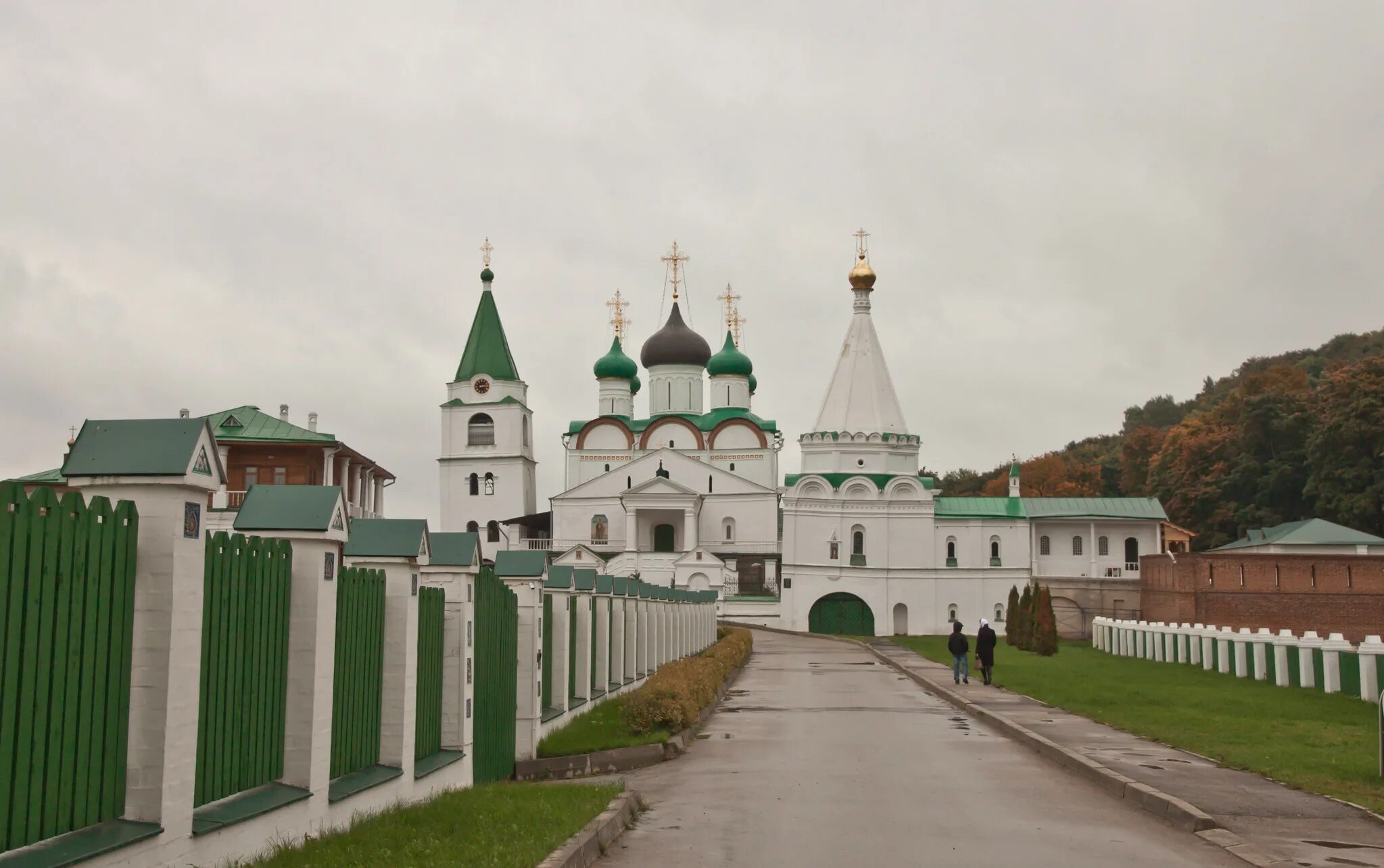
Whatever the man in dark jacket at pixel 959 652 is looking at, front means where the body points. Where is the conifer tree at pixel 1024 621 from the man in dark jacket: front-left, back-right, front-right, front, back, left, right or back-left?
front

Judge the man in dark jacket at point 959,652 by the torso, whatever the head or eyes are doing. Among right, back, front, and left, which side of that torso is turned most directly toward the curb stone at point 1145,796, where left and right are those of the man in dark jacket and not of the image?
back

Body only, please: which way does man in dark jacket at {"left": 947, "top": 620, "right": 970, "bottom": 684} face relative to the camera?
away from the camera

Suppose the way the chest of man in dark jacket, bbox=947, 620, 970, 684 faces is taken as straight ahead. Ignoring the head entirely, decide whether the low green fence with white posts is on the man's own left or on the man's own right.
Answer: on the man's own right

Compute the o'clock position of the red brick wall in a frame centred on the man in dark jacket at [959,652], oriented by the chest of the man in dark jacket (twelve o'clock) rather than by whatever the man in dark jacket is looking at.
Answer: The red brick wall is roughly at 1 o'clock from the man in dark jacket.

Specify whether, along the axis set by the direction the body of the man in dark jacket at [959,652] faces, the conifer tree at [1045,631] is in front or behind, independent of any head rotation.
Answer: in front

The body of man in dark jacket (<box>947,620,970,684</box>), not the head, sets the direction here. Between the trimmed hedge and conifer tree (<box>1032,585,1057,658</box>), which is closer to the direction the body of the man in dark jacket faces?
the conifer tree

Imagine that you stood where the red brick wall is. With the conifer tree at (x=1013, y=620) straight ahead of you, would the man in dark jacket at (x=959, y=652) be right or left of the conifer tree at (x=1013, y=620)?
left

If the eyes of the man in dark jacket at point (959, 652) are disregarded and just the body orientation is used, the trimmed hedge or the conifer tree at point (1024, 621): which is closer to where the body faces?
the conifer tree

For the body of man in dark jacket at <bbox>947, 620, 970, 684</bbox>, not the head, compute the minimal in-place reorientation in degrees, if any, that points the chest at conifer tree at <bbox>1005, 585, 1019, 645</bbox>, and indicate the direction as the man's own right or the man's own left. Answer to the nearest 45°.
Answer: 0° — they already face it
